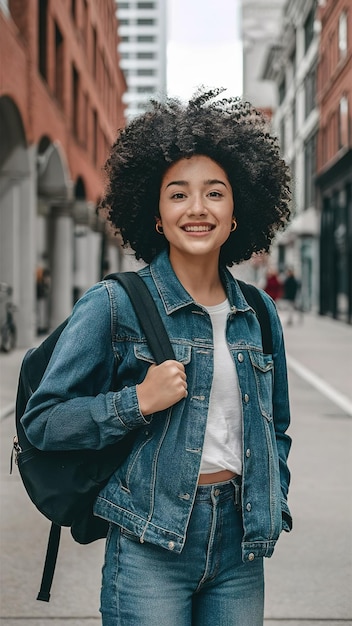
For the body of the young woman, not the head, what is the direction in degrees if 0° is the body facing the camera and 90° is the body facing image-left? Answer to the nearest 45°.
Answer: approximately 315°

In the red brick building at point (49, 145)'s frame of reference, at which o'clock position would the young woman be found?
The young woman is roughly at 3 o'clock from the red brick building.

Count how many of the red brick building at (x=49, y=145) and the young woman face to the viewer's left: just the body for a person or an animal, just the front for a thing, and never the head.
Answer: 0

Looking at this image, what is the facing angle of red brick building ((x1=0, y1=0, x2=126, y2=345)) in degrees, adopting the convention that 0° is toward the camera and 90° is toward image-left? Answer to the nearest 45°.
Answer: approximately 270°

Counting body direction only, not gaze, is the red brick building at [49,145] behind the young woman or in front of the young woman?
behind

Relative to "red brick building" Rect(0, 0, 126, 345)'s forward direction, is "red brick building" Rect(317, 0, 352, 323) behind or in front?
in front

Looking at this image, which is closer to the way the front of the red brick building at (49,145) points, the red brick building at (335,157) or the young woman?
the red brick building
